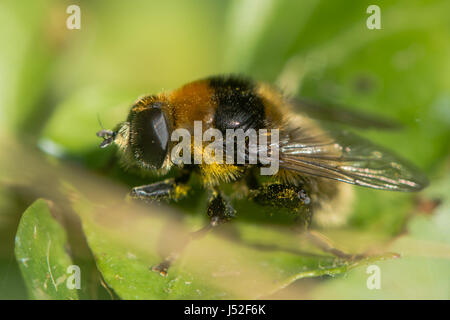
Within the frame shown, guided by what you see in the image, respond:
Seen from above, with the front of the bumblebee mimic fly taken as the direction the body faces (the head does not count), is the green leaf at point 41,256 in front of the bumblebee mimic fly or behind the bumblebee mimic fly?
in front

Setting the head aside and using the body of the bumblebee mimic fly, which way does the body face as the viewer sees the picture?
to the viewer's left
